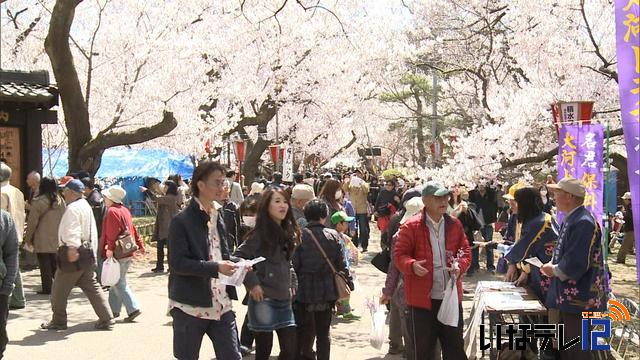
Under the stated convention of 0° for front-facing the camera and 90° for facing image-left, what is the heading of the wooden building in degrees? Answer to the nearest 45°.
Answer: approximately 0°

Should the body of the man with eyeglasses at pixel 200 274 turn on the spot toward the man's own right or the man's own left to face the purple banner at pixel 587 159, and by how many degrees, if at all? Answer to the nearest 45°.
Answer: approximately 90° to the man's own left

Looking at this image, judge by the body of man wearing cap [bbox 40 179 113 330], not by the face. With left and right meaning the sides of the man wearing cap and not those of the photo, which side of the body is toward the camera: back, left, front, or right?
left

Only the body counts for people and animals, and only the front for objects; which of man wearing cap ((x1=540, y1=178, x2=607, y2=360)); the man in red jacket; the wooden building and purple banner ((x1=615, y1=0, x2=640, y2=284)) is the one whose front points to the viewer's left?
the man wearing cap

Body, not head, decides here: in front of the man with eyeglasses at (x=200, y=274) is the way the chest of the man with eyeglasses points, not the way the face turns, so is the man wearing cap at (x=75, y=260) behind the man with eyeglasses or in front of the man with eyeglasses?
behind

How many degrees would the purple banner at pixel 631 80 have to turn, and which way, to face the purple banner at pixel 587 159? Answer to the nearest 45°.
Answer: approximately 180°

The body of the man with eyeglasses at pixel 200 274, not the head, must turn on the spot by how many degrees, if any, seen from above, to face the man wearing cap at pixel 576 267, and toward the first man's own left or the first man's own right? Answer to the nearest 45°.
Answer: approximately 45° to the first man's own left

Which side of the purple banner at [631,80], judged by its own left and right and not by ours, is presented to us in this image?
front

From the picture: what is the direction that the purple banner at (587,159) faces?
toward the camera

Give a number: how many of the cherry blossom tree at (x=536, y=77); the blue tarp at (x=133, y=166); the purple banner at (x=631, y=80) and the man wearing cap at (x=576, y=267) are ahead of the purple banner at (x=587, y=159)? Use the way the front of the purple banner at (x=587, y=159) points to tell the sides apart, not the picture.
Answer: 2

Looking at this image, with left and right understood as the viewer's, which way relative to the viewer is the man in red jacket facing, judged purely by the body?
facing the viewer and to the right of the viewer

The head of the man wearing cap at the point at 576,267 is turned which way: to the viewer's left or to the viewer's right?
to the viewer's left
